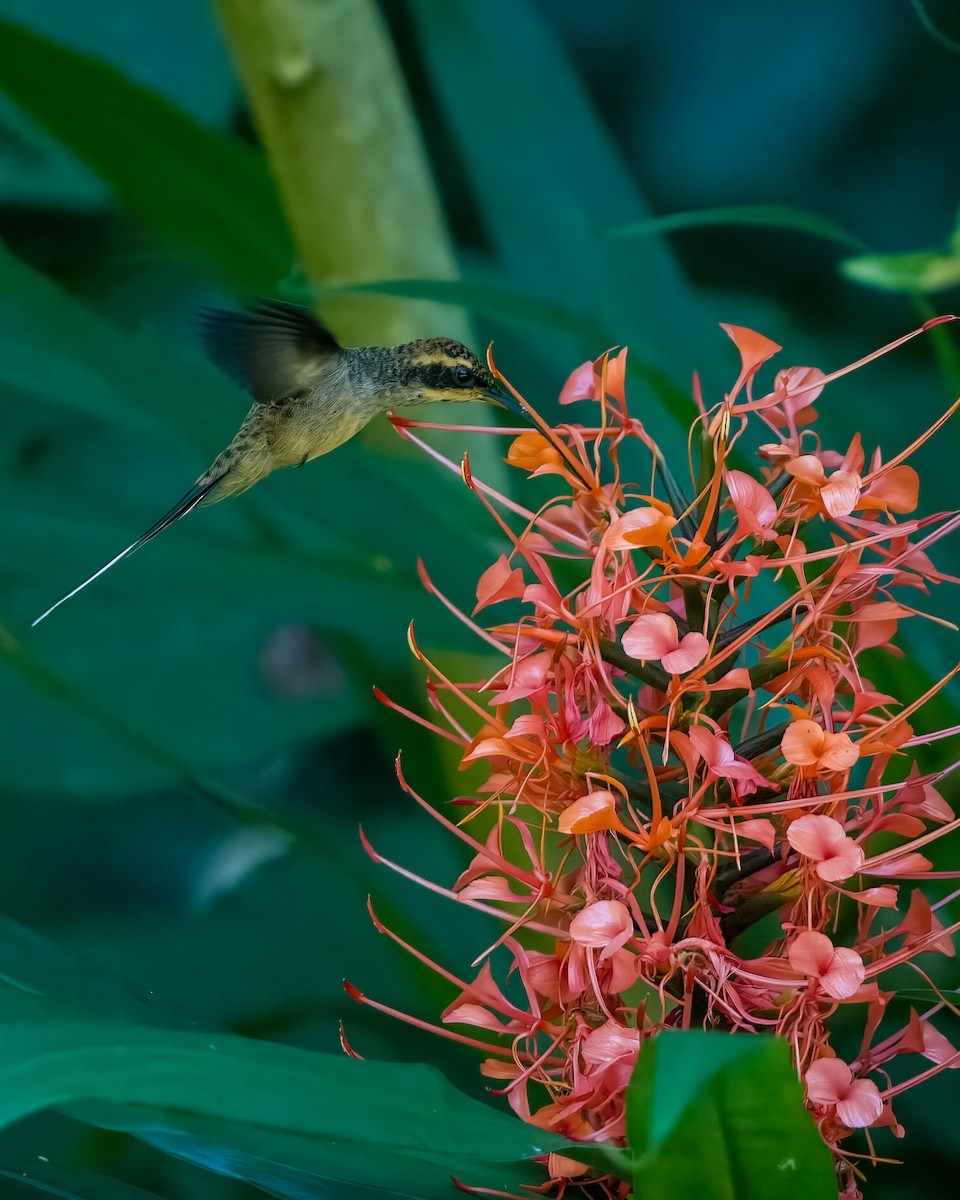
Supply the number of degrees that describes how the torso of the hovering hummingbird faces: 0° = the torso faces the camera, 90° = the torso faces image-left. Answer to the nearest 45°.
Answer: approximately 270°
